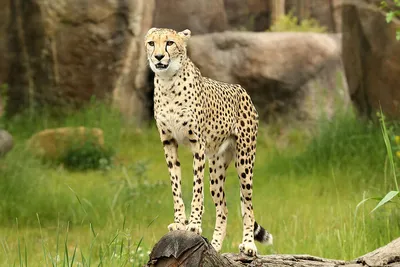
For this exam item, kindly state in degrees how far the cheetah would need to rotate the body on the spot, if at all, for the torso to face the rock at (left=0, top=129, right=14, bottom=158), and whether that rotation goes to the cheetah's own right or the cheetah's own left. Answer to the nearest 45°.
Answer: approximately 90° to the cheetah's own right

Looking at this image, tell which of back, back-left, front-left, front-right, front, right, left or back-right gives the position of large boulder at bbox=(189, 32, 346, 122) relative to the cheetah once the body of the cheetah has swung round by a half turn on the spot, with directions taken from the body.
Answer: front-left

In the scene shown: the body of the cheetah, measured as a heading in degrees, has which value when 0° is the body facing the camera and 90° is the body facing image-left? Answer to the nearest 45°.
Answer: approximately 45°

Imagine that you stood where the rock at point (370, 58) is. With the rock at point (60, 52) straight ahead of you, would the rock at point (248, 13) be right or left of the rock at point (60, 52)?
right

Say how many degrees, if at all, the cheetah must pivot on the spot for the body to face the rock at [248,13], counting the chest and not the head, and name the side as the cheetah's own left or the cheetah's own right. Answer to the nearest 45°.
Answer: approximately 135° to the cheetah's own right

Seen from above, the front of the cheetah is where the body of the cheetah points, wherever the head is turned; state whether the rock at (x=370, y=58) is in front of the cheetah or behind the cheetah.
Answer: behind

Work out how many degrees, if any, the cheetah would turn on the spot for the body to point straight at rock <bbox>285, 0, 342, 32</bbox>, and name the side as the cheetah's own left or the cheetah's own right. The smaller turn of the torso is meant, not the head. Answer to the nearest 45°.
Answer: approximately 135° to the cheetah's own right

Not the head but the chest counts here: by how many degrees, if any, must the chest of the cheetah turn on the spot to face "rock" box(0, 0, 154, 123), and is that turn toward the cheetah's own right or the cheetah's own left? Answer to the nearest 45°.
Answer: approximately 135° to the cheetah's own right

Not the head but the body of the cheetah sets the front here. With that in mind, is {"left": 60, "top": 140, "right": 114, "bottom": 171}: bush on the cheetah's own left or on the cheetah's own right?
on the cheetah's own right

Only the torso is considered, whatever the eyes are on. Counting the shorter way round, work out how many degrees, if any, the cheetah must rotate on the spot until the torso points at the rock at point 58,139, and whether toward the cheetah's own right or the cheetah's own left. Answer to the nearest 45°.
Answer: approximately 135° to the cheetah's own right
